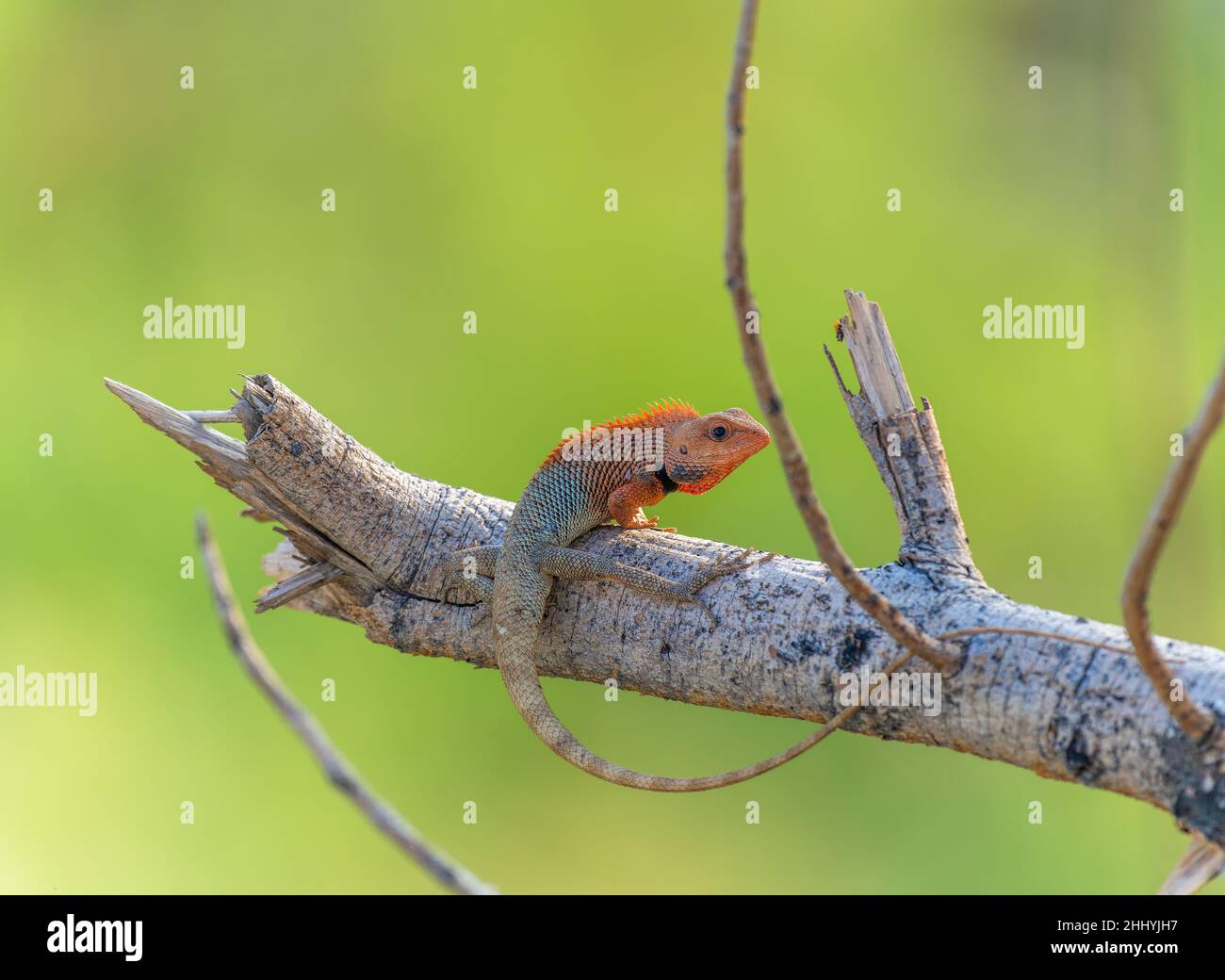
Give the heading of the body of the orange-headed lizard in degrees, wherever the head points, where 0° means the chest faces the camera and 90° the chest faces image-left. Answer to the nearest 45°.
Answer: approximately 270°

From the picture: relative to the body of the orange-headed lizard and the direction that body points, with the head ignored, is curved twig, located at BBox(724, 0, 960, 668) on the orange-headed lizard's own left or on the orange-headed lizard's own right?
on the orange-headed lizard's own right

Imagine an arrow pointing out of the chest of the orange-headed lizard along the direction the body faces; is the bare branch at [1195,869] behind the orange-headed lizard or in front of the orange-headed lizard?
in front

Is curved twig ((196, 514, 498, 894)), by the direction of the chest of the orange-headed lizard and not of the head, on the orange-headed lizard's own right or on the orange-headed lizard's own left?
on the orange-headed lizard's own right
